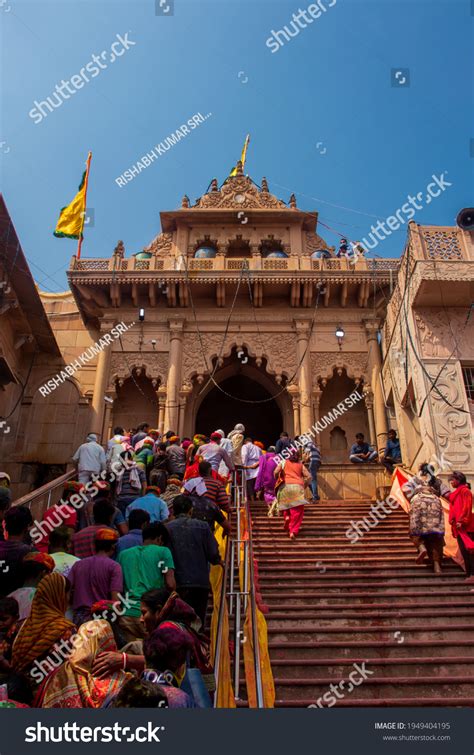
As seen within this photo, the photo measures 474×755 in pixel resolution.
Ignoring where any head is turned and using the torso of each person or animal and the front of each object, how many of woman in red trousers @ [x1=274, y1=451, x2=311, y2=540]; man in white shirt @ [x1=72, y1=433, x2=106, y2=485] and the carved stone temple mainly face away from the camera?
2

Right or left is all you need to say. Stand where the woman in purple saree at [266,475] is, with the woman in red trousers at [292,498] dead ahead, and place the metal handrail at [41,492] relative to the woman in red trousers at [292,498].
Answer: right

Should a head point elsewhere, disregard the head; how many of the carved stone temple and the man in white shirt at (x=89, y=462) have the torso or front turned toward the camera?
1

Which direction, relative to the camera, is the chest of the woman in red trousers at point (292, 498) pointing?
away from the camera

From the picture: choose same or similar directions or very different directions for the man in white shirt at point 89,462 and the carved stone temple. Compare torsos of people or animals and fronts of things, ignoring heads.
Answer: very different directions

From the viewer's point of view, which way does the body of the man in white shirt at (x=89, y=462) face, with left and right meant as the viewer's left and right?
facing away from the viewer
